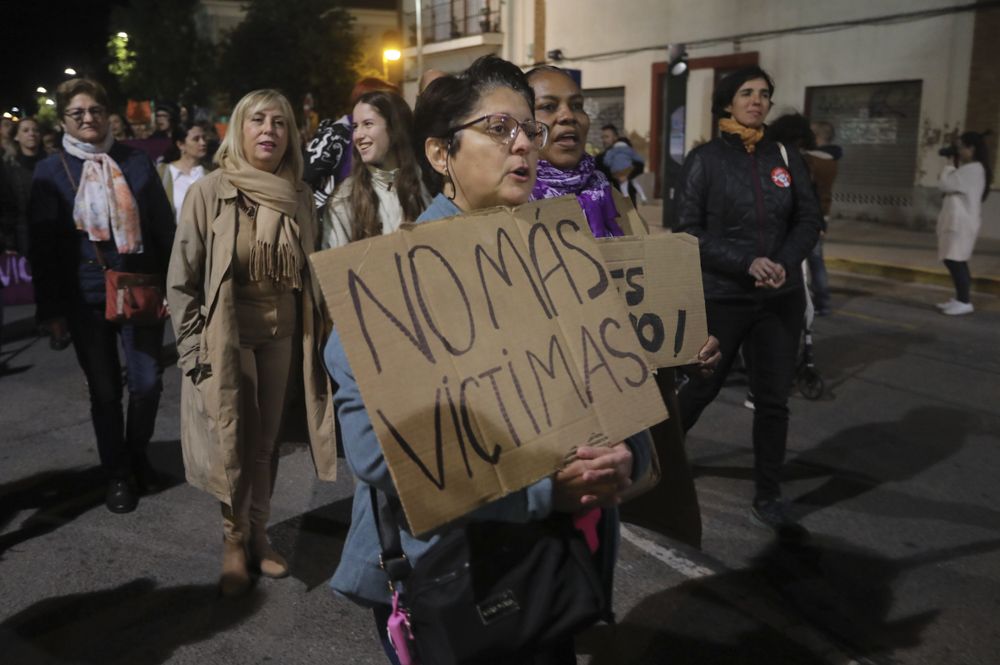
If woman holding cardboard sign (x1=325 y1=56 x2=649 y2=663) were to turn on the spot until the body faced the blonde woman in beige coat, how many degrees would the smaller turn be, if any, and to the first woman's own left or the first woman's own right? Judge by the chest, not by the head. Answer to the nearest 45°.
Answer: approximately 180°

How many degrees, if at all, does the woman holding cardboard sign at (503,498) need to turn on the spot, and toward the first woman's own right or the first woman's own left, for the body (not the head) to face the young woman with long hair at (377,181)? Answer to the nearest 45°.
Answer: approximately 135° to the first woman's own left

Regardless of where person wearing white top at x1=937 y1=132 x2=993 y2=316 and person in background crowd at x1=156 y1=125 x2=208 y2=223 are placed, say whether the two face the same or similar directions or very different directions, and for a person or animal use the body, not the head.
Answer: very different directions

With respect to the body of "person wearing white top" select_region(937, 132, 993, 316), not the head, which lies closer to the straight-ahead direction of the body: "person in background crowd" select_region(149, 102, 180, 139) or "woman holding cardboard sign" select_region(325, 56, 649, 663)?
the person in background crowd

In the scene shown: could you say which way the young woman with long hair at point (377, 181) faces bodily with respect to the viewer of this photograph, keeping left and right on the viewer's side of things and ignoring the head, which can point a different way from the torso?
facing the viewer and to the left of the viewer

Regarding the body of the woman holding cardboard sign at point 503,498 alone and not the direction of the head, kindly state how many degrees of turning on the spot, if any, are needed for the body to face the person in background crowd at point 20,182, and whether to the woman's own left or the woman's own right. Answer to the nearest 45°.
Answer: approximately 180°

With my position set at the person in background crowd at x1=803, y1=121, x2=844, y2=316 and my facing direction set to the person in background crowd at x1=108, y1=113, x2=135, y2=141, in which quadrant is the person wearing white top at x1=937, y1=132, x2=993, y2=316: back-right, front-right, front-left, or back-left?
back-right

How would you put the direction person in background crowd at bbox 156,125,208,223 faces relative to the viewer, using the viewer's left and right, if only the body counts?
facing the viewer and to the right of the viewer

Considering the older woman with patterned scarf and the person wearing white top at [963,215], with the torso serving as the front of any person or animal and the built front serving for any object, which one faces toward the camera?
the older woman with patterned scarf

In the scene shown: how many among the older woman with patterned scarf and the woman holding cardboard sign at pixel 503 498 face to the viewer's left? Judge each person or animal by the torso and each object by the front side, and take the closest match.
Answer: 0

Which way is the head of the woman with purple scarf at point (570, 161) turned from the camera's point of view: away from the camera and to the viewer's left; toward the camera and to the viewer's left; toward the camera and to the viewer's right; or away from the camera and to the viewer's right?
toward the camera and to the viewer's right

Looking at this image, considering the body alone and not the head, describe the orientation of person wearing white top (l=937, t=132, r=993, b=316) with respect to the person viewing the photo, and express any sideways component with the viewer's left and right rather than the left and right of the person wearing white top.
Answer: facing to the left of the viewer

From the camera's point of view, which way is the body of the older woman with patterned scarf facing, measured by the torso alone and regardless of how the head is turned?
toward the camera

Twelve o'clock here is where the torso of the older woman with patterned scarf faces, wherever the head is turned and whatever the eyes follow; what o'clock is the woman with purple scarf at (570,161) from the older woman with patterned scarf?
The woman with purple scarf is roughly at 11 o'clock from the older woman with patterned scarf.

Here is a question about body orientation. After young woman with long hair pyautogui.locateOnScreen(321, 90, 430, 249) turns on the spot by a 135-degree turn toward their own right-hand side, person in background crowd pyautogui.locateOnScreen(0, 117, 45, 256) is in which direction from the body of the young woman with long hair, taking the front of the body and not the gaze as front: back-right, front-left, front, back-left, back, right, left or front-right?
front-left

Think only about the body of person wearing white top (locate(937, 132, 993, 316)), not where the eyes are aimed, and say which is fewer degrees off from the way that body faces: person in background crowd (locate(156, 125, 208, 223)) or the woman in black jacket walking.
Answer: the person in background crowd

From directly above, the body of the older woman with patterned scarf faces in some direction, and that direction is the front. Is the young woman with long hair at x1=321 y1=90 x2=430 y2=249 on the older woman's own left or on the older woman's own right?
on the older woman's own left
